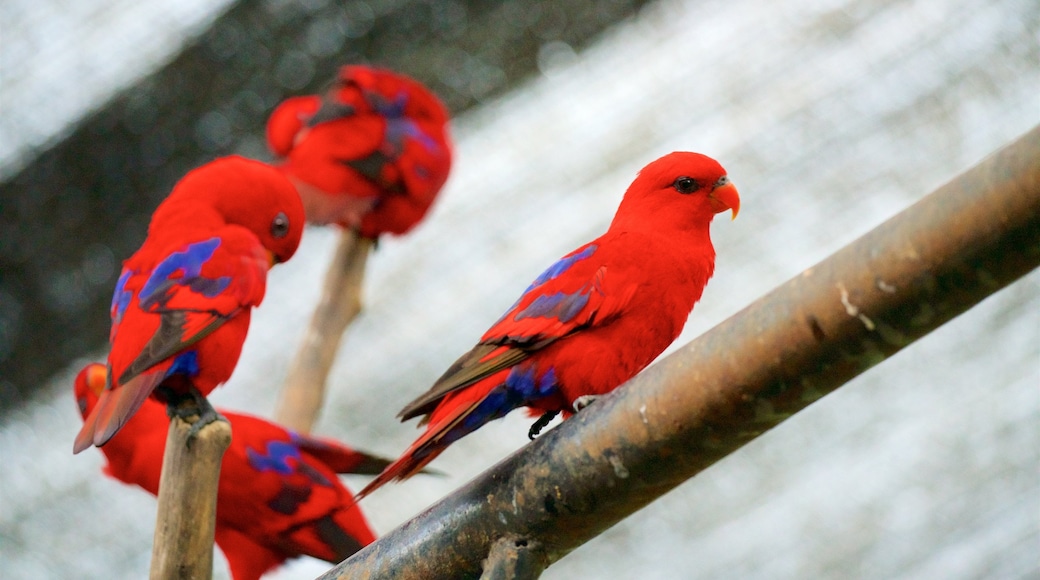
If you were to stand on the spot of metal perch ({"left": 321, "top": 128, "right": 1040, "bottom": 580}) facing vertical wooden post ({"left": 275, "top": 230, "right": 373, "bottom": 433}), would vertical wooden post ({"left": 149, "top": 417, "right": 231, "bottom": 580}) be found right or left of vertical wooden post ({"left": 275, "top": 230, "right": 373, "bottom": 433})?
left

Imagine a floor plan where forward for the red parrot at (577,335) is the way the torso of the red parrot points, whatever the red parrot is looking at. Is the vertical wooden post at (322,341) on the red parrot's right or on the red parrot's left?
on the red parrot's left

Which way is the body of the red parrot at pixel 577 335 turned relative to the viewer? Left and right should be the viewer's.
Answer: facing to the right of the viewer
